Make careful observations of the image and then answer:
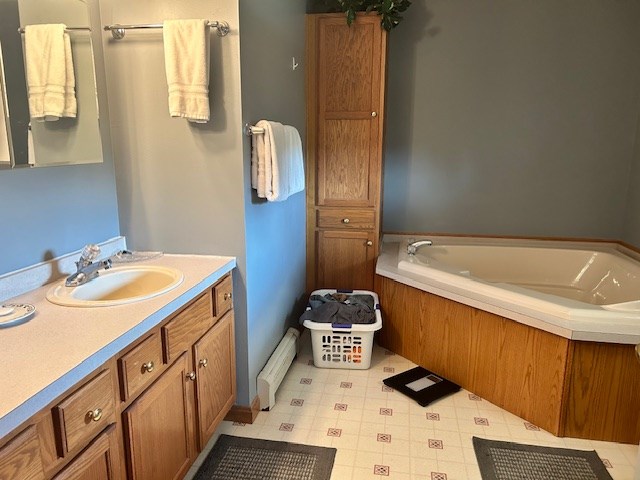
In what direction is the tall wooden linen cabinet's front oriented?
toward the camera

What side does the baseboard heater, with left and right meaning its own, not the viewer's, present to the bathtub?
front

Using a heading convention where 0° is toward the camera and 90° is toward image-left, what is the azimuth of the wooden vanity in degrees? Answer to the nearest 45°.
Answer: approximately 315°

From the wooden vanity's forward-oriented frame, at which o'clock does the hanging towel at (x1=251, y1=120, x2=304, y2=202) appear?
The hanging towel is roughly at 9 o'clock from the wooden vanity.

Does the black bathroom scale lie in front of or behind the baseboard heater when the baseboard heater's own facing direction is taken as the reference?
in front

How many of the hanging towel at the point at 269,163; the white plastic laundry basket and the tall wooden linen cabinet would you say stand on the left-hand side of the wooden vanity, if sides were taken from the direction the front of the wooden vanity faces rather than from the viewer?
3

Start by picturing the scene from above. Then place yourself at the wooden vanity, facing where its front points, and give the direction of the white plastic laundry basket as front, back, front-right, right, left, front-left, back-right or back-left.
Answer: left

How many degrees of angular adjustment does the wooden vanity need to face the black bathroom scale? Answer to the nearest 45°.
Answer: approximately 45° to its left

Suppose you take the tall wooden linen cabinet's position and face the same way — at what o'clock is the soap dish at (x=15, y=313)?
The soap dish is roughly at 1 o'clock from the tall wooden linen cabinet.

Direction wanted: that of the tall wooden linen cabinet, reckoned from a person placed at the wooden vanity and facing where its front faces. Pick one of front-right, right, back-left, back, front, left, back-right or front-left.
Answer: left

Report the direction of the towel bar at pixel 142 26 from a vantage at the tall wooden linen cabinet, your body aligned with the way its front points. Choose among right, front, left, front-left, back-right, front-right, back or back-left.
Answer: front-right

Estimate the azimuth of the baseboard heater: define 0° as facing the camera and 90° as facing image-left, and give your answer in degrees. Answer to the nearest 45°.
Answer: approximately 270°

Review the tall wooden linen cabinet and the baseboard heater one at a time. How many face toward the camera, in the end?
1
